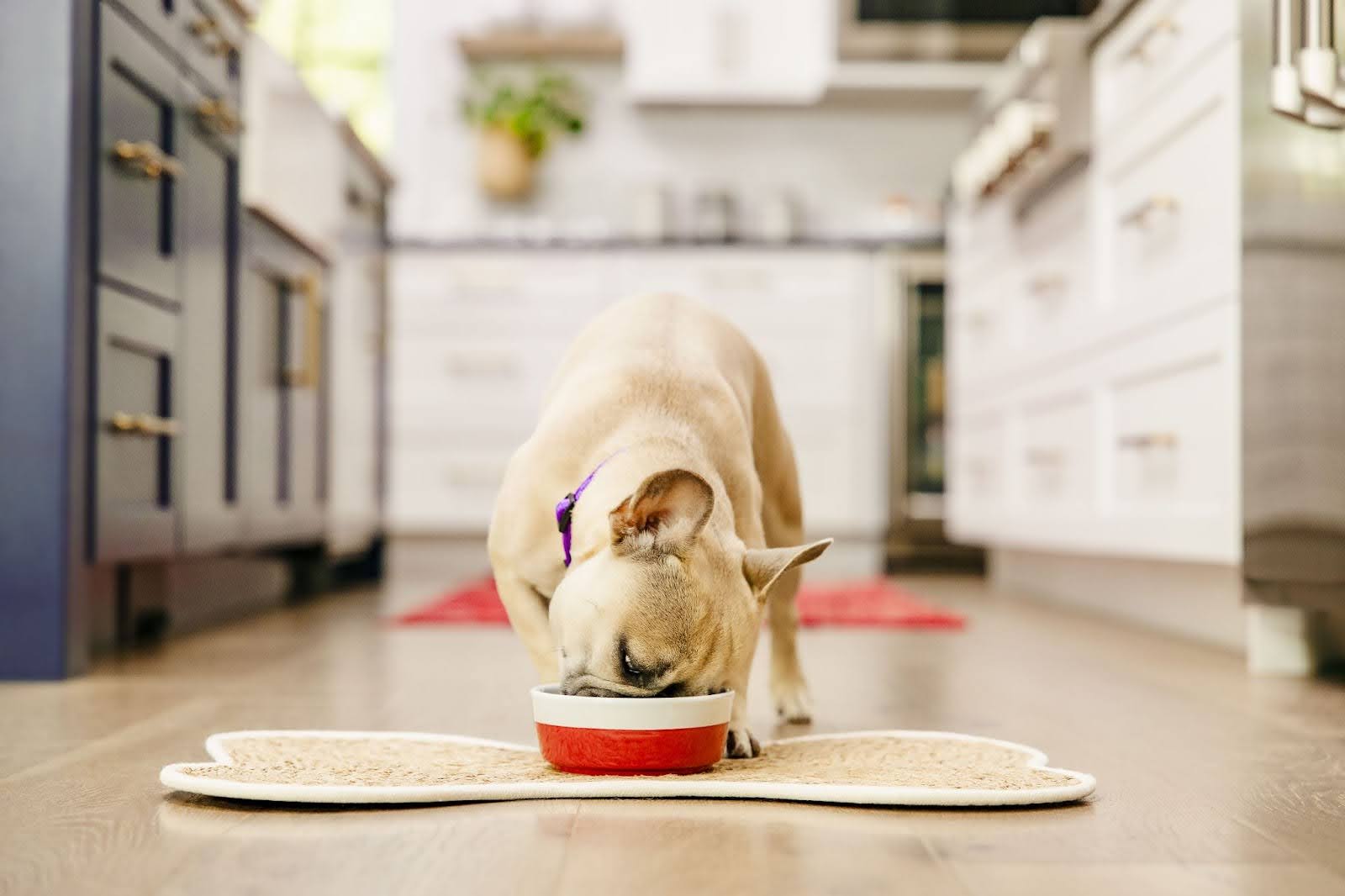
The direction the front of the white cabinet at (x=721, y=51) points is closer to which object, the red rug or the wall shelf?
the red rug

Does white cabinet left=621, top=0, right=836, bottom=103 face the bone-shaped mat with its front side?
yes

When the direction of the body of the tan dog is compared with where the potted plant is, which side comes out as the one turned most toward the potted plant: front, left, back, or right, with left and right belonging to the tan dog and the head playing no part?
back

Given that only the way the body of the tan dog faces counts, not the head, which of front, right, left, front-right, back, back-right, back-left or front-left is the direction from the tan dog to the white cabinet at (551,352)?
back

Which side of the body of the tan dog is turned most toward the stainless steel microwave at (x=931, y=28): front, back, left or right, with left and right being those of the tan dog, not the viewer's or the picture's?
back

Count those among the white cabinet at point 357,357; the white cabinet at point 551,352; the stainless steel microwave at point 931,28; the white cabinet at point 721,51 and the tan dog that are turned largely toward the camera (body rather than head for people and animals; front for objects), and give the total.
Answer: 4

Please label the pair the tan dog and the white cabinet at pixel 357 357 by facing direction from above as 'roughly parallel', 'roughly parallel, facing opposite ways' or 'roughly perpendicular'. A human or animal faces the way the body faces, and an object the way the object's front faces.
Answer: roughly perpendicular
